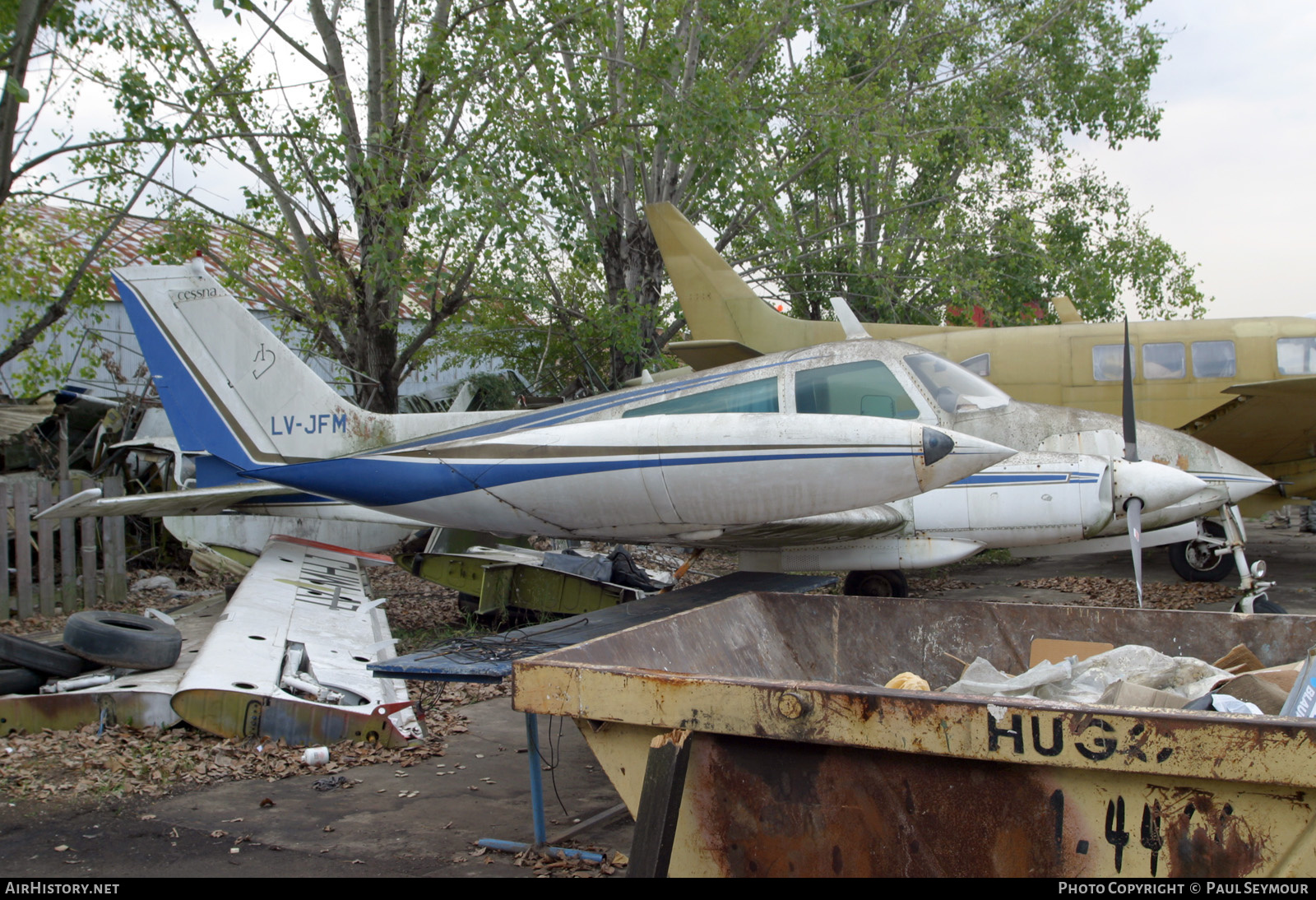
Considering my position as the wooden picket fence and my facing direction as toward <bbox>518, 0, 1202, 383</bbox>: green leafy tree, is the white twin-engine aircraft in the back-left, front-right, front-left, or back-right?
front-right

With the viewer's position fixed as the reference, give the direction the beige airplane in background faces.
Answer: facing to the right of the viewer

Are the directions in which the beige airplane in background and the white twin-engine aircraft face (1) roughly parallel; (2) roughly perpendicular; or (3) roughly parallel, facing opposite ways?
roughly parallel

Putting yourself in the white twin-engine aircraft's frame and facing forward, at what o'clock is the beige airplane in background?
The beige airplane in background is roughly at 11 o'clock from the white twin-engine aircraft.

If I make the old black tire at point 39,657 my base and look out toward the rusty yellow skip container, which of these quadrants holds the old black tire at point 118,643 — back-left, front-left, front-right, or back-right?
front-left

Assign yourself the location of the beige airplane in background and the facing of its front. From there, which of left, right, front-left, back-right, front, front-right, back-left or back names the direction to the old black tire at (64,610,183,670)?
back-right

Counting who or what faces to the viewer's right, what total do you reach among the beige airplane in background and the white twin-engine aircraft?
2

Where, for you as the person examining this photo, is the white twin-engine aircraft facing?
facing to the right of the viewer

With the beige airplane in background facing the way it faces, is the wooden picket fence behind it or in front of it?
behind

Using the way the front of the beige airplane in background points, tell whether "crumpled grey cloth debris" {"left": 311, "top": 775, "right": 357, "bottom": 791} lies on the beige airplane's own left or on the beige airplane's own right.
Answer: on the beige airplane's own right

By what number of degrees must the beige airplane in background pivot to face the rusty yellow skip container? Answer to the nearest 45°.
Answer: approximately 90° to its right

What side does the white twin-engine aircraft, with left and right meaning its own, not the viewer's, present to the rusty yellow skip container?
right

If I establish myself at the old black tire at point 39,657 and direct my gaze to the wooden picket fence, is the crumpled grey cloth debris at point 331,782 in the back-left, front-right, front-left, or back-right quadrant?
back-right

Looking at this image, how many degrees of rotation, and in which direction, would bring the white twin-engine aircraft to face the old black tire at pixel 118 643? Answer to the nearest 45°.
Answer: approximately 135° to its right
